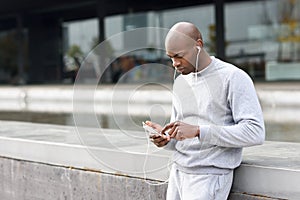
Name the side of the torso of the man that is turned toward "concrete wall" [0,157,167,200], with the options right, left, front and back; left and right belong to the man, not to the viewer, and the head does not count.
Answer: right

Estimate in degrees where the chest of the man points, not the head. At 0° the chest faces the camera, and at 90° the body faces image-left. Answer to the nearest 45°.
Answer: approximately 45°

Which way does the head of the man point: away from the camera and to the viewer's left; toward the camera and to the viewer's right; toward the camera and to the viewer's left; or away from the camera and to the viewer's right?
toward the camera and to the viewer's left
